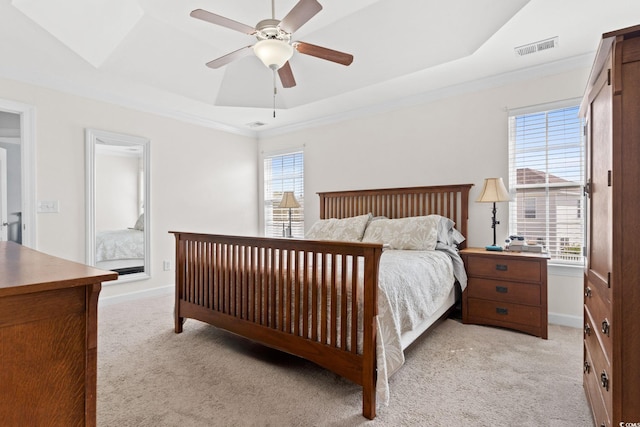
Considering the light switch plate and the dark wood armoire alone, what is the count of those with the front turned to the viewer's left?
1

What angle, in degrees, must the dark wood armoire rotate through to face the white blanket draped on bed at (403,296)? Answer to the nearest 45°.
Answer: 0° — it already faces it

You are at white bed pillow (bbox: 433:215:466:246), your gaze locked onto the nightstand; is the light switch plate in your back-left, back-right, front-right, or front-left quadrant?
back-right

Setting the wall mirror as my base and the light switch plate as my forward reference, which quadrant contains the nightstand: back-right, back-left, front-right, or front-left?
back-left

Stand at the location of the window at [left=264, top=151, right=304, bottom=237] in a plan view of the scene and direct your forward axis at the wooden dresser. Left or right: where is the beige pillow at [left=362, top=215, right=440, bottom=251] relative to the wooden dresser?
left

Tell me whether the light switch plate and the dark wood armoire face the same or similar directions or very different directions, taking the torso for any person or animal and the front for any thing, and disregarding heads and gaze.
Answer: very different directions

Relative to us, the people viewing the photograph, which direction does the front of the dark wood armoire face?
facing to the left of the viewer

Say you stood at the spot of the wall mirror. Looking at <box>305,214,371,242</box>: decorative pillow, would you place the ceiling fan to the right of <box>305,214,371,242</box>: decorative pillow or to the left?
right

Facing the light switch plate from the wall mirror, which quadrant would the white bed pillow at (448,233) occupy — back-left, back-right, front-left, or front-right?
back-left

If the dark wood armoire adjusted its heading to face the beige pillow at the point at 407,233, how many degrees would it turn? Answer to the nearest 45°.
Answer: approximately 45° to its right

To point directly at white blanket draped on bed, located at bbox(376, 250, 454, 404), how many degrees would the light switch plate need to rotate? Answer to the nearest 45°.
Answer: approximately 45° to its left
